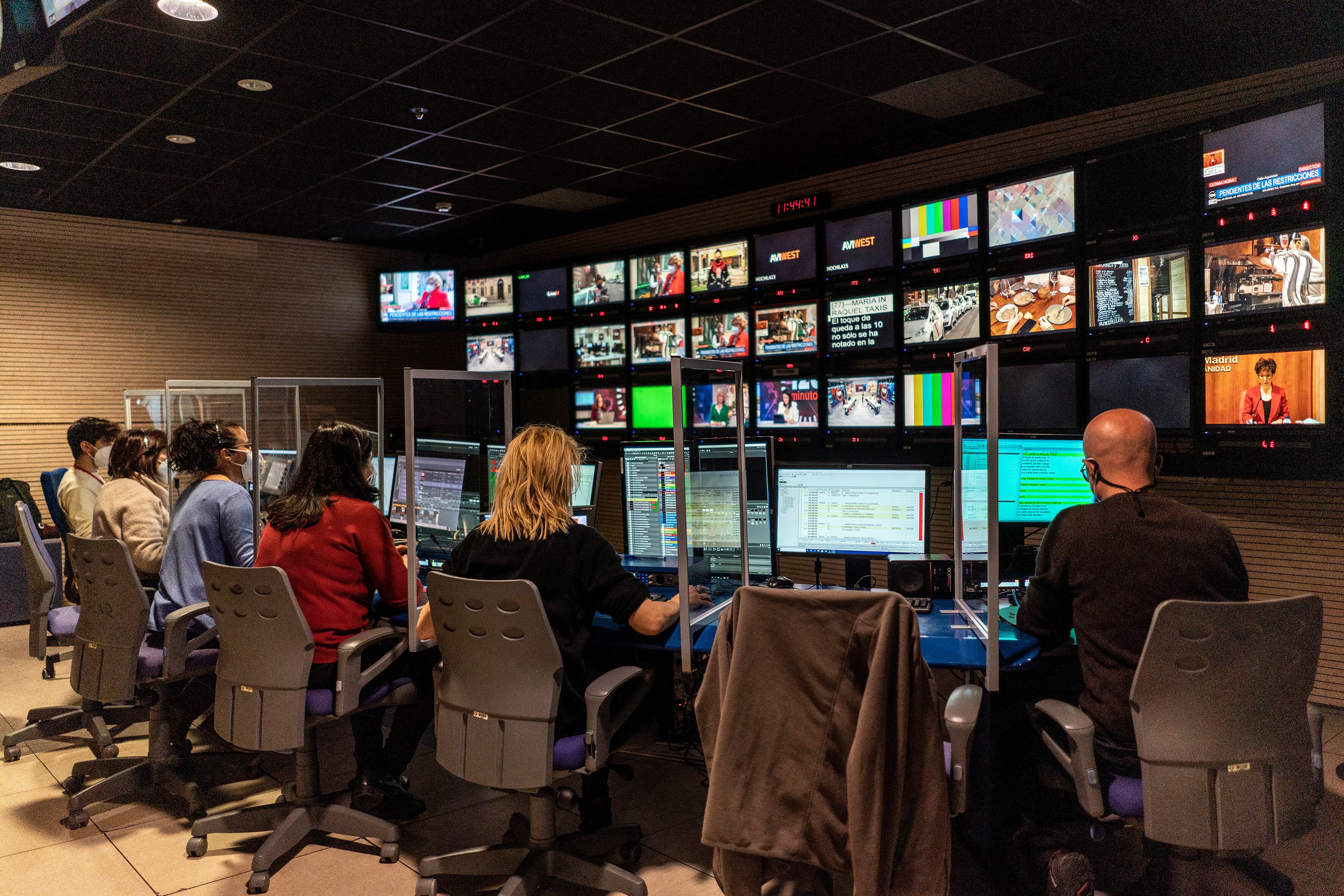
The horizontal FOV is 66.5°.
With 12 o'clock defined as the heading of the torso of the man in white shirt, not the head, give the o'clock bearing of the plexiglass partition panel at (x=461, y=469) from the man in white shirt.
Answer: The plexiglass partition panel is roughly at 2 o'clock from the man in white shirt.

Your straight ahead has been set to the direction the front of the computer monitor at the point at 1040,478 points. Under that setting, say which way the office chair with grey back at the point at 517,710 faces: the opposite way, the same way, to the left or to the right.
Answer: the opposite way

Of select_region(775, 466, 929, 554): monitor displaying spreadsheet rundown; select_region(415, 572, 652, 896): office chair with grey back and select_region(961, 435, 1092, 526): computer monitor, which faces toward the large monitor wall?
the office chair with grey back

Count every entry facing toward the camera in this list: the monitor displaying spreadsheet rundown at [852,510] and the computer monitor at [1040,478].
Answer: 2

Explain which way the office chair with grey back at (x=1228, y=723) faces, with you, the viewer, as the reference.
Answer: facing away from the viewer and to the left of the viewer

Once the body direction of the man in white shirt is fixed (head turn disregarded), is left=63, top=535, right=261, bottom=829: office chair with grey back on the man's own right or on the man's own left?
on the man's own right

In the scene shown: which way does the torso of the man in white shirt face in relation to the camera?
to the viewer's right
